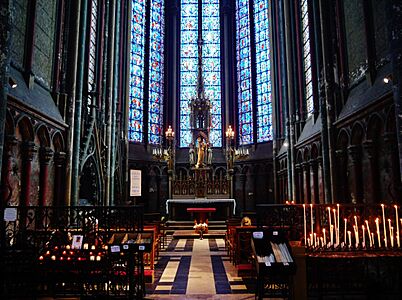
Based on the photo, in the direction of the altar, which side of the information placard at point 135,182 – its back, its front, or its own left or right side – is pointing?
left

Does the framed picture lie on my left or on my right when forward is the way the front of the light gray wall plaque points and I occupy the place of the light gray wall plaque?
on my left

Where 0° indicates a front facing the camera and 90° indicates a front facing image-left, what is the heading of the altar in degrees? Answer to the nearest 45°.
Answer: approximately 0°

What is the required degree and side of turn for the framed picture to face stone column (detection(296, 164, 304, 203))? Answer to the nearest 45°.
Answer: approximately 135° to its left

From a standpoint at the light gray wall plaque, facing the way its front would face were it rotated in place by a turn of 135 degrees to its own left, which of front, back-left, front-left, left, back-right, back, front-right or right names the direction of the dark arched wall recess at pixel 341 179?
front-right

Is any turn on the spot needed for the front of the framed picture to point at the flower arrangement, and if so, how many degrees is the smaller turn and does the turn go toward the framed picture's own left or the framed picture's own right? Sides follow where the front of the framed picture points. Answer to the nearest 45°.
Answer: approximately 135° to the framed picture's own left

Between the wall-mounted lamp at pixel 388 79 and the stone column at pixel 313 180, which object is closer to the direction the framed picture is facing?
the wall-mounted lamp

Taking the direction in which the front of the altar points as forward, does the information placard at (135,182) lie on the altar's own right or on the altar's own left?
on the altar's own right

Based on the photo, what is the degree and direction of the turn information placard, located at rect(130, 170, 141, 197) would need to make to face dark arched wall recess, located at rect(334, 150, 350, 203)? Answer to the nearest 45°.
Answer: approximately 45° to its left

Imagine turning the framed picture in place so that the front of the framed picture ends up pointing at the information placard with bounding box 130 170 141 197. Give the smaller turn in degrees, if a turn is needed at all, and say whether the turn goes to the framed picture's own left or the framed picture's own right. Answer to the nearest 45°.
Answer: approximately 180°
